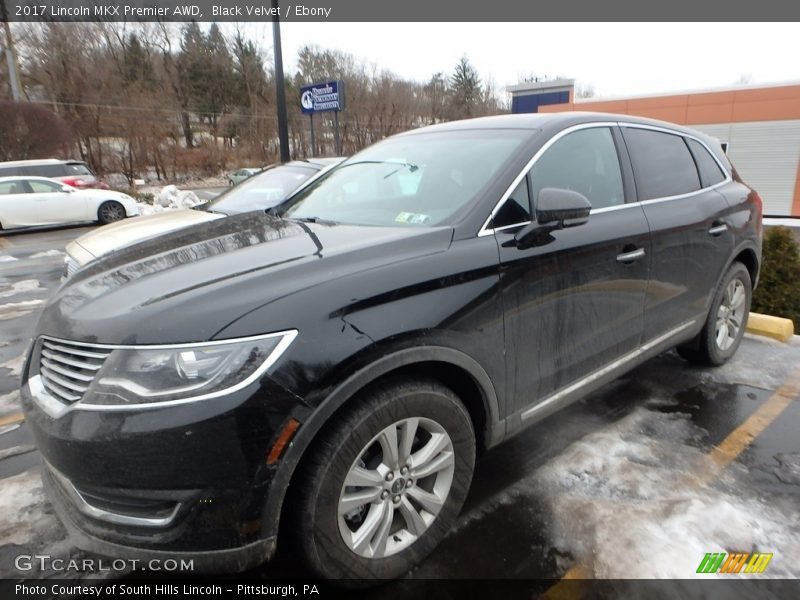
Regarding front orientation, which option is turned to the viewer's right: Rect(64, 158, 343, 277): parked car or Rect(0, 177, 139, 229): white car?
the white car

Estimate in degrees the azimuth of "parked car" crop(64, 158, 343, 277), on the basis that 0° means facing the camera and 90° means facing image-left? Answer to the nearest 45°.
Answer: approximately 45°

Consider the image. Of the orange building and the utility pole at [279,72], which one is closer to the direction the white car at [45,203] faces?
the orange building

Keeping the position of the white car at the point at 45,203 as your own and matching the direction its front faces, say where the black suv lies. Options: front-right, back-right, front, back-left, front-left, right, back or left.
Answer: right

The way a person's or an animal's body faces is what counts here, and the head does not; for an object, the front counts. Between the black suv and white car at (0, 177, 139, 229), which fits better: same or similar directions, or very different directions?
very different directions

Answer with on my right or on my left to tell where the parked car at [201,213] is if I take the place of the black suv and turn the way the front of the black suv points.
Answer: on my right

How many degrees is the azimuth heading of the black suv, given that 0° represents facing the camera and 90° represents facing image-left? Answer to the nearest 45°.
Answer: approximately 45°

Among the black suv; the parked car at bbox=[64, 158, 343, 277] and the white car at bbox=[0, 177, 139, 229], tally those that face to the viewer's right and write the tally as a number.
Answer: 1

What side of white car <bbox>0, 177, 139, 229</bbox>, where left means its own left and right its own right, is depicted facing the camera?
right

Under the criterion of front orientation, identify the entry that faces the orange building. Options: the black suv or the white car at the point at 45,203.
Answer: the white car

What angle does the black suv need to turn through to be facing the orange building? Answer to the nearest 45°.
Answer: approximately 180°

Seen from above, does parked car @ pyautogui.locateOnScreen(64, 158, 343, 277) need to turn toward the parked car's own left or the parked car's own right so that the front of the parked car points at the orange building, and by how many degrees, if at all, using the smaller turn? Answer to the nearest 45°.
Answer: approximately 180°

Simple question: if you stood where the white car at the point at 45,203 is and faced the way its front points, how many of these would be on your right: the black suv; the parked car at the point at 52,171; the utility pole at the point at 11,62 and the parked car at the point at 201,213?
2
